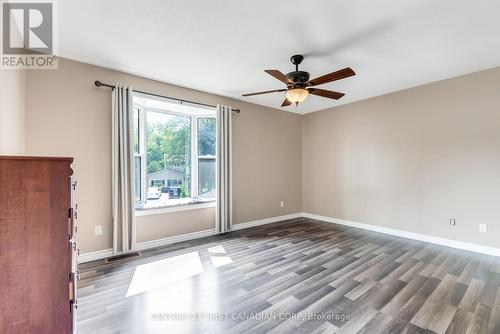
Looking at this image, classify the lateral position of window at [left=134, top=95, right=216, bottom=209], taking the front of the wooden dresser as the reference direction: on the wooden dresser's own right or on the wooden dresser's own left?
on the wooden dresser's own left

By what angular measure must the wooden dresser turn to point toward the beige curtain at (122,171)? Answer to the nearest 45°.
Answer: approximately 45° to its left

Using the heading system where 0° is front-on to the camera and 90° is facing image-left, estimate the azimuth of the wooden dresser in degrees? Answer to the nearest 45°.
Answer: approximately 270°
